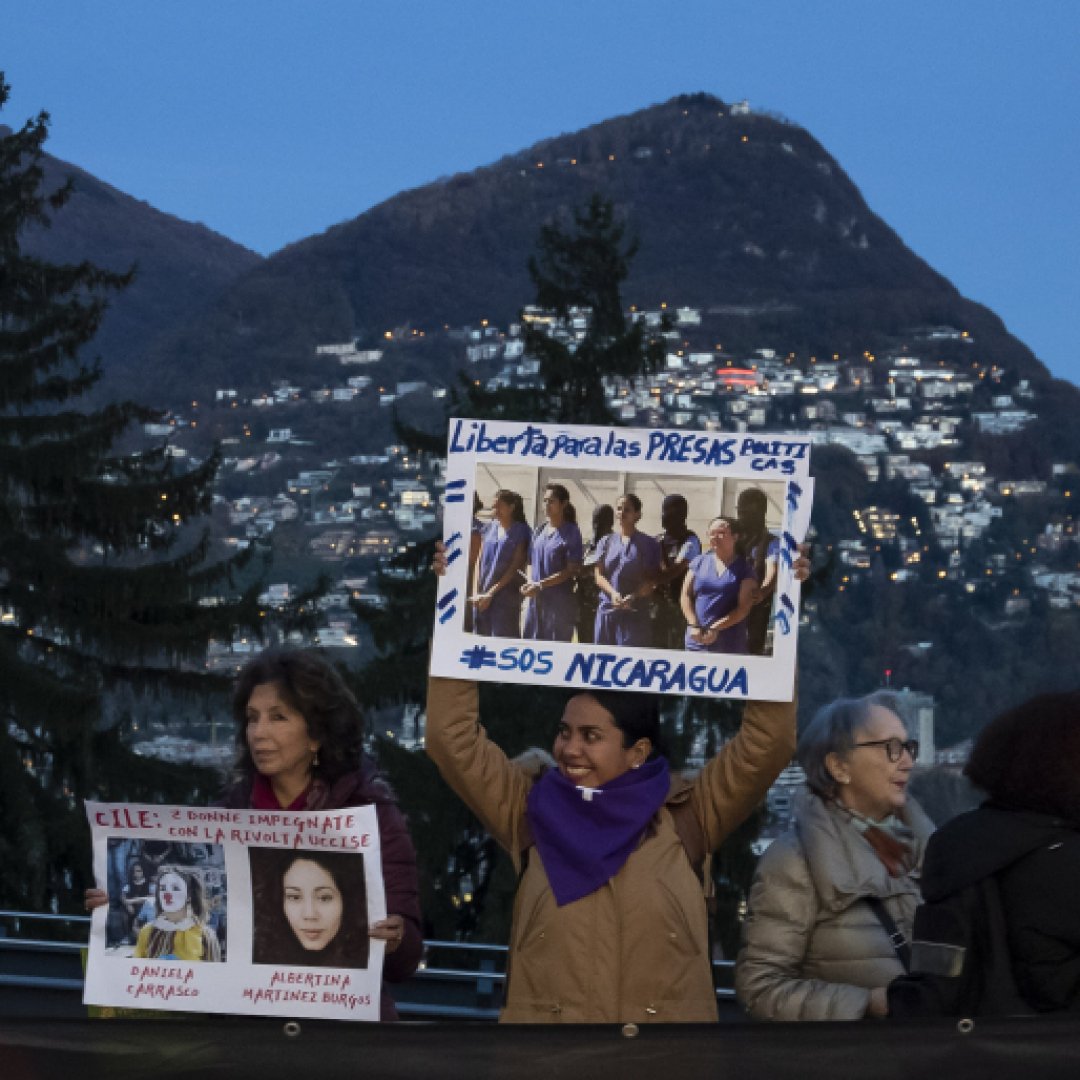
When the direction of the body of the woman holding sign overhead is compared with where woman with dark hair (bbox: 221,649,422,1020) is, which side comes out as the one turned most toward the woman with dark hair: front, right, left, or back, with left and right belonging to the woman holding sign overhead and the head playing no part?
right

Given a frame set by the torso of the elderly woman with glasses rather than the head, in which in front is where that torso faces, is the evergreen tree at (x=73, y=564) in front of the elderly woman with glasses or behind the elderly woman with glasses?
behind

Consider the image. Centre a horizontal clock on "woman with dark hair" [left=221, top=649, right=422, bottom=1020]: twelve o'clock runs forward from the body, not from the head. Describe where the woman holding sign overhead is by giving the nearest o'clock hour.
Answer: The woman holding sign overhead is roughly at 8 o'clock from the woman with dark hair.

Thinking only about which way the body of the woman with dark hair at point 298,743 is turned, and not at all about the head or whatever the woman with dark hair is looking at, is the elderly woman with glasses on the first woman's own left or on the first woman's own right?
on the first woman's own left

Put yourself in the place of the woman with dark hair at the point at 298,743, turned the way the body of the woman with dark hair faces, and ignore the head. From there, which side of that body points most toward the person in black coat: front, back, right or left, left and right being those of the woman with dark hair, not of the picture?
left

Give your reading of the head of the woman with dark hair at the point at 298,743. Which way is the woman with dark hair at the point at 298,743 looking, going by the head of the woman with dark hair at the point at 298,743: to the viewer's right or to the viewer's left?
to the viewer's left

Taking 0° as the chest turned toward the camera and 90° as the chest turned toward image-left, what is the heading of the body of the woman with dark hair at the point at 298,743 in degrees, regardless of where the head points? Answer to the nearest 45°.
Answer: approximately 45°

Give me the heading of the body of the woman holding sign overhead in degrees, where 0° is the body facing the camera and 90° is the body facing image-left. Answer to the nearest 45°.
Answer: approximately 0°
